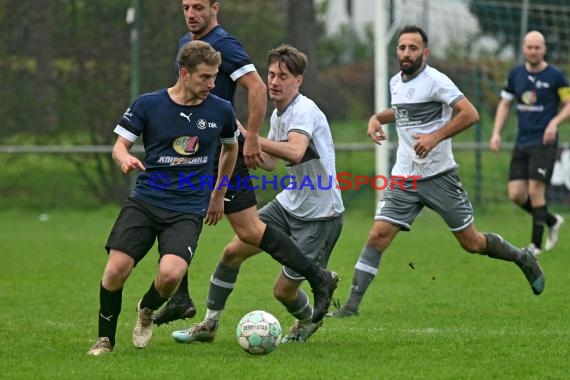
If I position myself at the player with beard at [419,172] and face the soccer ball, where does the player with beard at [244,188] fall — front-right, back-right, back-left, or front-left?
front-right

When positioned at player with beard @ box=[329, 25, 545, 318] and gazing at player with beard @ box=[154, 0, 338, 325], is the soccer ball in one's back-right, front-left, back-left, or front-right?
front-left

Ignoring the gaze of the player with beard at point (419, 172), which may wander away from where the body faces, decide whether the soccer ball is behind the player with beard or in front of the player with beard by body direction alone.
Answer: in front

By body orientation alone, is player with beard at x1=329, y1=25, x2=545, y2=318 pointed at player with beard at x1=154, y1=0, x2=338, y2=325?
yes

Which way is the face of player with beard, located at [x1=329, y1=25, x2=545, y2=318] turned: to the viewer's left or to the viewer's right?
to the viewer's left

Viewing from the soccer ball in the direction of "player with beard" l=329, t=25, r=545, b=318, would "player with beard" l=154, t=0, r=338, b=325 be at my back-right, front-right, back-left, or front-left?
front-left

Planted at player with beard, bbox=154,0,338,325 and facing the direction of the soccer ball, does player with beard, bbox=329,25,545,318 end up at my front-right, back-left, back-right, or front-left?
back-left
